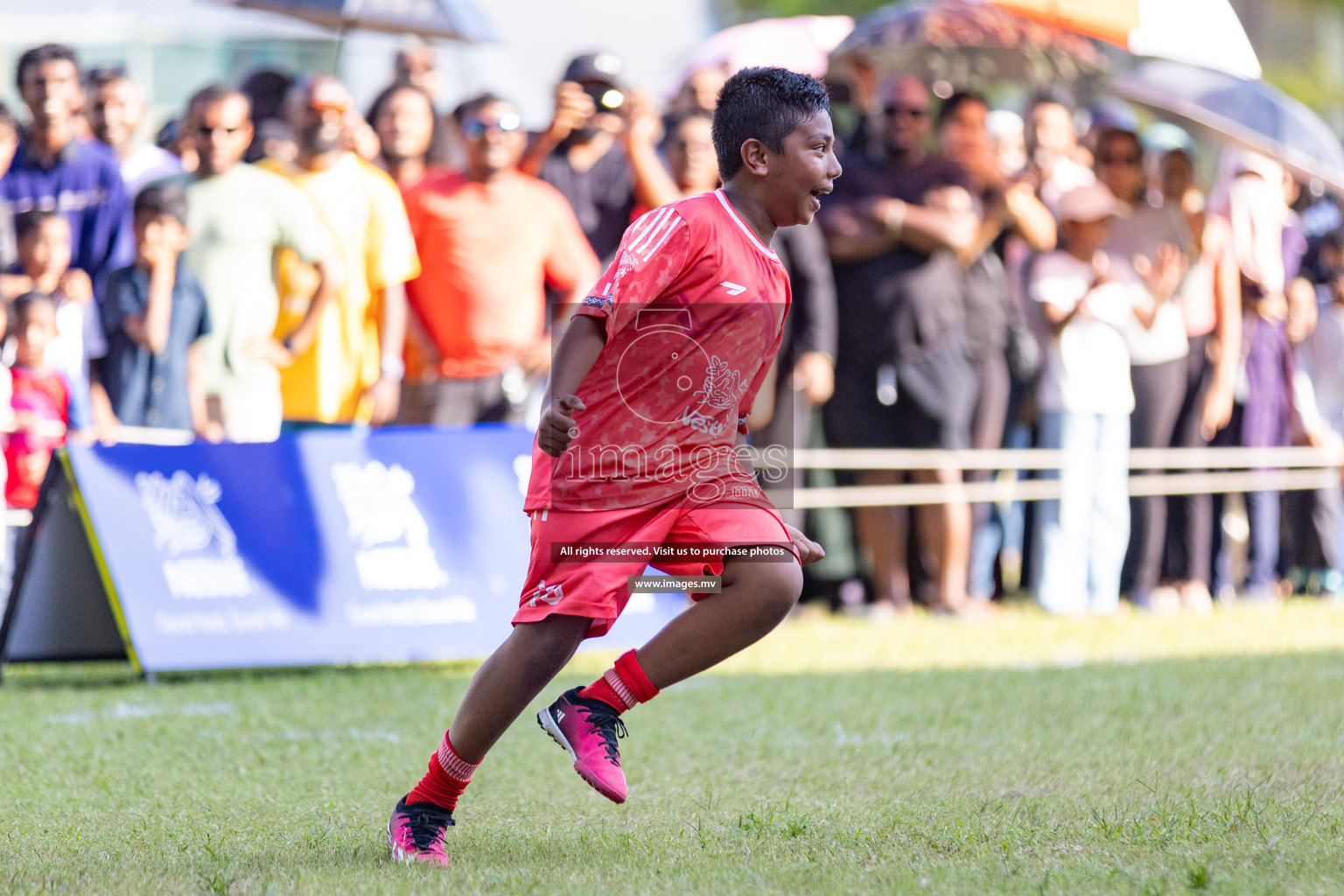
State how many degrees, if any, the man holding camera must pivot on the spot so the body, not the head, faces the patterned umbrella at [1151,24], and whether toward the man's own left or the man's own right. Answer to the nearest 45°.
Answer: approximately 90° to the man's own left

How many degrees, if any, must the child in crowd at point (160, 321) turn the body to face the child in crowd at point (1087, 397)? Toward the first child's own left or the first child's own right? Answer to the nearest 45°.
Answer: approximately 90° to the first child's own left

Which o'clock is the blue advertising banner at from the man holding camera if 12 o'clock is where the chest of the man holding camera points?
The blue advertising banner is roughly at 1 o'clock from the man holding camera.

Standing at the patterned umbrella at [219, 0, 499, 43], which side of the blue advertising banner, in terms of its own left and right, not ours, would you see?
back

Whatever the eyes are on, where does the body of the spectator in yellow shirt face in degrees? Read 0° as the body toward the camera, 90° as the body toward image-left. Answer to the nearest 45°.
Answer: approximately 0°

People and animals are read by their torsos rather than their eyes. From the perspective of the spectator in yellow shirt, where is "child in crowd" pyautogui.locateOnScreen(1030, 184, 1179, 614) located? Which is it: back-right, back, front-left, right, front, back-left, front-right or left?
left

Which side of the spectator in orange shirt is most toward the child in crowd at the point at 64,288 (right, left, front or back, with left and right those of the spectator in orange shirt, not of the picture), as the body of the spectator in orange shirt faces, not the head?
right

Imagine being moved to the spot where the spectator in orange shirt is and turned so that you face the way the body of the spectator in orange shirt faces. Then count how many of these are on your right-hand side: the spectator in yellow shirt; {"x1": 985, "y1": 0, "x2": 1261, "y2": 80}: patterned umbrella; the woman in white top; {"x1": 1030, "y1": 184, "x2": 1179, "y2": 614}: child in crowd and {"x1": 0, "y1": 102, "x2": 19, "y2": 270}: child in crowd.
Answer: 2

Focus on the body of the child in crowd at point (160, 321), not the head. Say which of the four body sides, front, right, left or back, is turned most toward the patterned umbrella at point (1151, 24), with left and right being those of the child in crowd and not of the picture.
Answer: left

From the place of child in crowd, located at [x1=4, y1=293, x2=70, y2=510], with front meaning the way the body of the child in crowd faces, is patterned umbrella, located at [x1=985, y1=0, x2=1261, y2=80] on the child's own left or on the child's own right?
on the child's own left

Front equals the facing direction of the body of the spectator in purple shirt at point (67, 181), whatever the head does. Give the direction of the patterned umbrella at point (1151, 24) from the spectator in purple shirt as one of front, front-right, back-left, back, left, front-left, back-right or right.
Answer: left

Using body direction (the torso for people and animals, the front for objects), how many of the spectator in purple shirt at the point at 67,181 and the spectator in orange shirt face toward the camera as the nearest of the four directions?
2

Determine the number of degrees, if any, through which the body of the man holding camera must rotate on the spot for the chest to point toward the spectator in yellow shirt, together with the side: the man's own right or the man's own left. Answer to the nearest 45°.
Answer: approximately 45° to the man's own right
